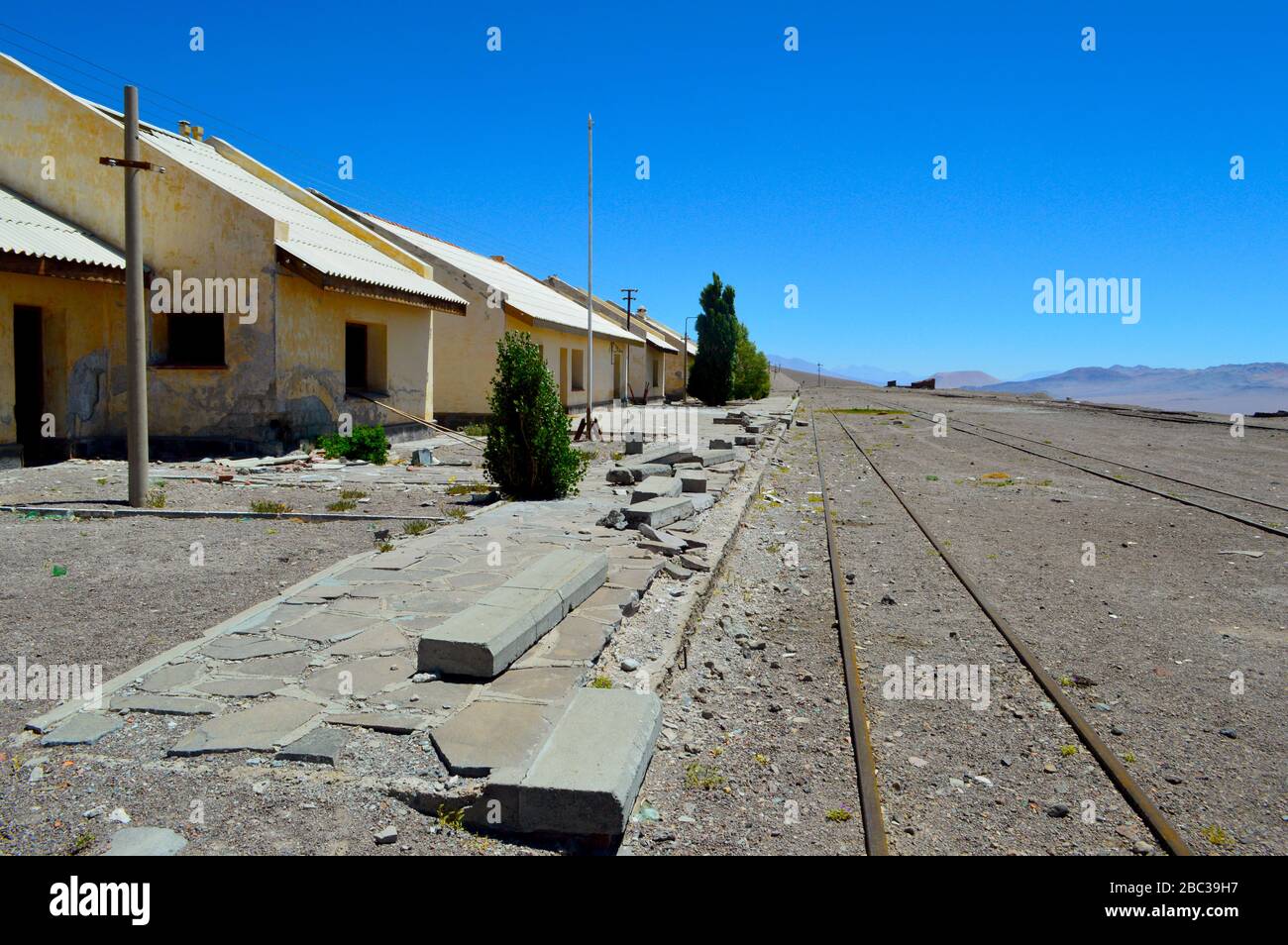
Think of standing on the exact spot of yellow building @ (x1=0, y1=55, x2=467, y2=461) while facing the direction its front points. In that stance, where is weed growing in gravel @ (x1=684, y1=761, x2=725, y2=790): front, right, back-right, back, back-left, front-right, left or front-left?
front-right

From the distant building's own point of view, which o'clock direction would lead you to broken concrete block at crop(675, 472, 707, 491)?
The broken concrete block is roughly at 1 o'clock from the distant building.

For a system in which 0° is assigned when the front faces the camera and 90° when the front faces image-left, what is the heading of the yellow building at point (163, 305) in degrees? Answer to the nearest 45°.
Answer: approximately 315°

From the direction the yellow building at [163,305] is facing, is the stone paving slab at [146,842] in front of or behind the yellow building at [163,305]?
in front

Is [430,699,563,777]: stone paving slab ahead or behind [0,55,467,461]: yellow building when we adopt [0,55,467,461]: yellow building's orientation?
ahead

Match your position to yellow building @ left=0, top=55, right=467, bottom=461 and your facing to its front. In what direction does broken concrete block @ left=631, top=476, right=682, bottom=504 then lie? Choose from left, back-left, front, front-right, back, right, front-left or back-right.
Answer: front

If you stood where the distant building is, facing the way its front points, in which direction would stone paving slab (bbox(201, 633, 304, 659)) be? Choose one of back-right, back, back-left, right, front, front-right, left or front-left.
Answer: front-right

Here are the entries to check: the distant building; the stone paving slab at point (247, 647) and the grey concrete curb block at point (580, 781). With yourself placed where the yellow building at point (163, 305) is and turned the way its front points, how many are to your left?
1

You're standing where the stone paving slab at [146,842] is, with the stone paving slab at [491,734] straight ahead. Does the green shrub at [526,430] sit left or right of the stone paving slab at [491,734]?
left

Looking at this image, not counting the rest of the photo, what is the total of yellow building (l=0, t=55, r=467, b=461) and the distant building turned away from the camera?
0

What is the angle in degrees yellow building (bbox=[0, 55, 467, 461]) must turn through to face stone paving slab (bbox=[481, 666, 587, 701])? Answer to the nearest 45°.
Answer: approximately 45° to its right

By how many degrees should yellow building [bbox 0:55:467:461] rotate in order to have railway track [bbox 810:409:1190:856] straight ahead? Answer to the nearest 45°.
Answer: approximately 45° to its right

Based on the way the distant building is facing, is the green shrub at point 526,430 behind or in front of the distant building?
in front
